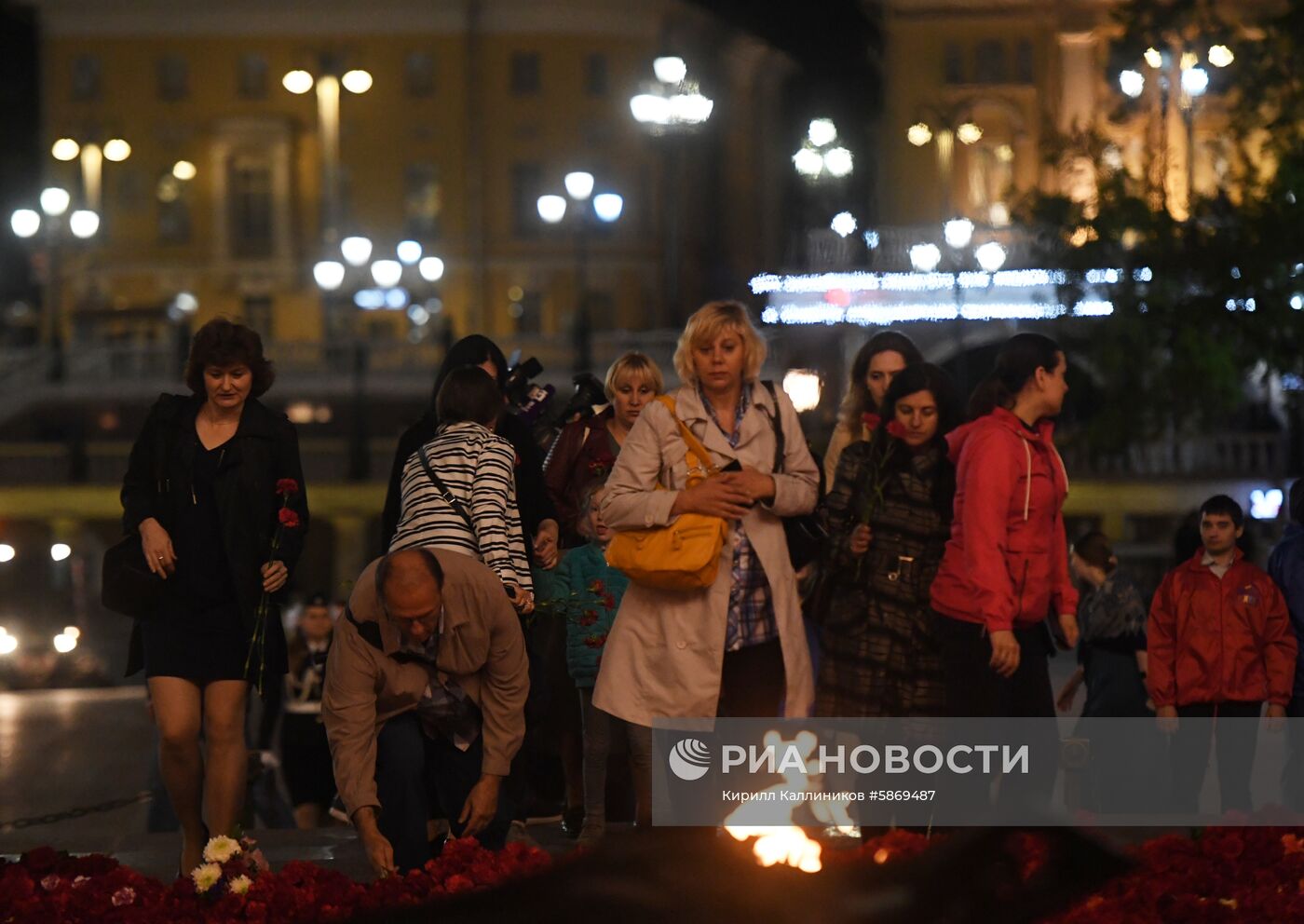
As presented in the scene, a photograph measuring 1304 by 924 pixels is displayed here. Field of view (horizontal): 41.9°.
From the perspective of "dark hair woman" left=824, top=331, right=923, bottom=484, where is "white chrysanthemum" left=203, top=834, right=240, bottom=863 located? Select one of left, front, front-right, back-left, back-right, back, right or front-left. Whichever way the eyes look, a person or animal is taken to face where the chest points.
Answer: front-right

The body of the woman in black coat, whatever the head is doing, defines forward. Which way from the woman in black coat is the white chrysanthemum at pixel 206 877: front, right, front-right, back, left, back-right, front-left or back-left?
front

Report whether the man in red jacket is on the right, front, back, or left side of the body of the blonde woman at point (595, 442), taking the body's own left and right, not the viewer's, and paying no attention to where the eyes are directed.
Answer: left

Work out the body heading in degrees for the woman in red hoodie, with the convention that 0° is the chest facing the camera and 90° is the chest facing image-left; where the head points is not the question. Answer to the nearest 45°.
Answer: approximately 315°

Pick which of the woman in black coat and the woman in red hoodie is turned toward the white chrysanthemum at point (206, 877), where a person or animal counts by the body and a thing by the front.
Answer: the woman in black coat

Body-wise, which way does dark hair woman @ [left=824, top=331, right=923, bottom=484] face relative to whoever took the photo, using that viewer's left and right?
facing the viewer

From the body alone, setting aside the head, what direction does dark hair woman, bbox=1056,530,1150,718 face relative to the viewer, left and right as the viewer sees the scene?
facing to the left of the viewer

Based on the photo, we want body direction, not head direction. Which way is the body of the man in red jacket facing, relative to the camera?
toward the camera

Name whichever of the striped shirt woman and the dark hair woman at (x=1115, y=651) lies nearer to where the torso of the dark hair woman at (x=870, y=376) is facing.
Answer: the striped shirt woman
